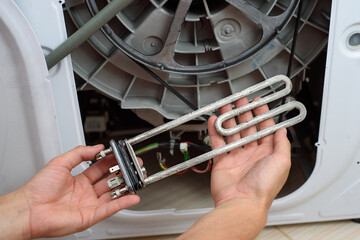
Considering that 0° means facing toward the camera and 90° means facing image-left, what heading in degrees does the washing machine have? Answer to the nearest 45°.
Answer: approximately 180°
